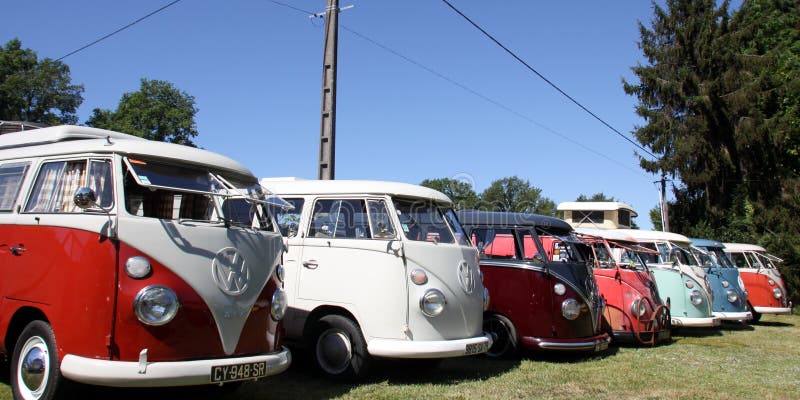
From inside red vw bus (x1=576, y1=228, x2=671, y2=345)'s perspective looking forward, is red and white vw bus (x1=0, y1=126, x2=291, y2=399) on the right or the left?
on its right

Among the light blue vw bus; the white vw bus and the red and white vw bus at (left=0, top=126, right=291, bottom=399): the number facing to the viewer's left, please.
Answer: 0

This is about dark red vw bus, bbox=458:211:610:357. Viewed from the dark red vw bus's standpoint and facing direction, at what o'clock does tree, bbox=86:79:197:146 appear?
The tree is roughly at 6 o'clock from the dark red vw bus.

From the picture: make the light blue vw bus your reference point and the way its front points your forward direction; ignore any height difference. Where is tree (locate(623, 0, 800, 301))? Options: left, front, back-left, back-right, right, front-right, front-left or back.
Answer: back-left

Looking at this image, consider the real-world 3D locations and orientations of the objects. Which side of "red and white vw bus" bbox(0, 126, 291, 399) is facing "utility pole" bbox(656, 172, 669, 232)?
left

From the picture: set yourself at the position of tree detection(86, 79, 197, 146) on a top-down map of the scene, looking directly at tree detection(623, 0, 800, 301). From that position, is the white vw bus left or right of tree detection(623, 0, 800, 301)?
right

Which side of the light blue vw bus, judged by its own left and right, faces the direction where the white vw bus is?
right

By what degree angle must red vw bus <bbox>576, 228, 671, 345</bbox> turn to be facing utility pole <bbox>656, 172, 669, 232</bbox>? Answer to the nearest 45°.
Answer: approximately 135° to its left

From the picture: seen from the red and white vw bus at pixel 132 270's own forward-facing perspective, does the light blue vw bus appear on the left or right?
on its left

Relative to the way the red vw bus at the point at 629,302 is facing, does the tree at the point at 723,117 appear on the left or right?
on its left

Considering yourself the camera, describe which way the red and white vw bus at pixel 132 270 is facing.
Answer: facing the viewer and to the right of the viewer

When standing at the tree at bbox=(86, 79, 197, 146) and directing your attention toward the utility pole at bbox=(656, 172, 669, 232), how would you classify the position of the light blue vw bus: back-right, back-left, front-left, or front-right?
front-right

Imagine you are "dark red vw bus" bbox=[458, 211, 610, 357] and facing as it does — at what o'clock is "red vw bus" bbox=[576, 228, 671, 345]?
The red vw bus is roughly at 9 o'clock from the dark red vw bus.
